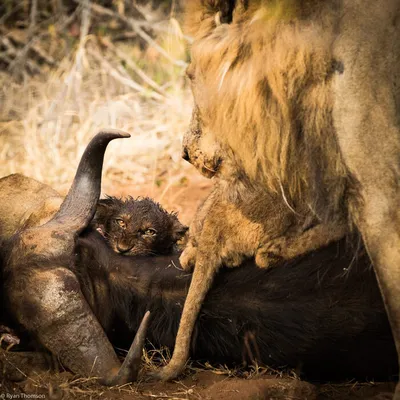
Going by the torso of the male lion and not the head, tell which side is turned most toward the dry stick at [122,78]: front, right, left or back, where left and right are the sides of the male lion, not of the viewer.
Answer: right

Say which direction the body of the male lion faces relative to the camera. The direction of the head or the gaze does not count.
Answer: to the viewer's left

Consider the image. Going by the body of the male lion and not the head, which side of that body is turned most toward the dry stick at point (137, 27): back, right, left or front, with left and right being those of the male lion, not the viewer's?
right

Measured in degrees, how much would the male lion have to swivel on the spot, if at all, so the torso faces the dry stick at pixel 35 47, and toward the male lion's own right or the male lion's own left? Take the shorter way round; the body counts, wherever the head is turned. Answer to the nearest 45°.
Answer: approximately 45° to the male lion's own right

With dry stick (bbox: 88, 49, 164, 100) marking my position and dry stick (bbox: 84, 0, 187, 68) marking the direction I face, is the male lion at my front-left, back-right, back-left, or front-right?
back-right

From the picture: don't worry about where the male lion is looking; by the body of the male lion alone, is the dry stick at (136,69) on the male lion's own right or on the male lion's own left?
on the male lion's own right
